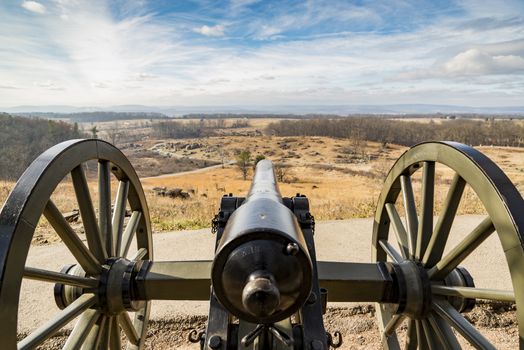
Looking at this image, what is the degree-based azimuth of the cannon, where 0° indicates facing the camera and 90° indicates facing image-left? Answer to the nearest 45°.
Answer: approximately 180°
